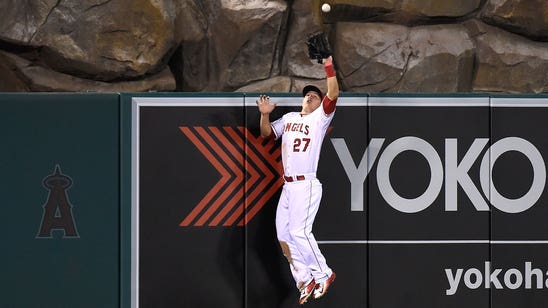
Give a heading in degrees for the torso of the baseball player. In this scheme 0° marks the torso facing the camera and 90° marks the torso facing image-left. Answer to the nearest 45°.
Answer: approximately 45°

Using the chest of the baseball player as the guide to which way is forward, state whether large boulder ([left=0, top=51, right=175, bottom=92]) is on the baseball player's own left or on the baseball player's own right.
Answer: on the baseball player's own right
